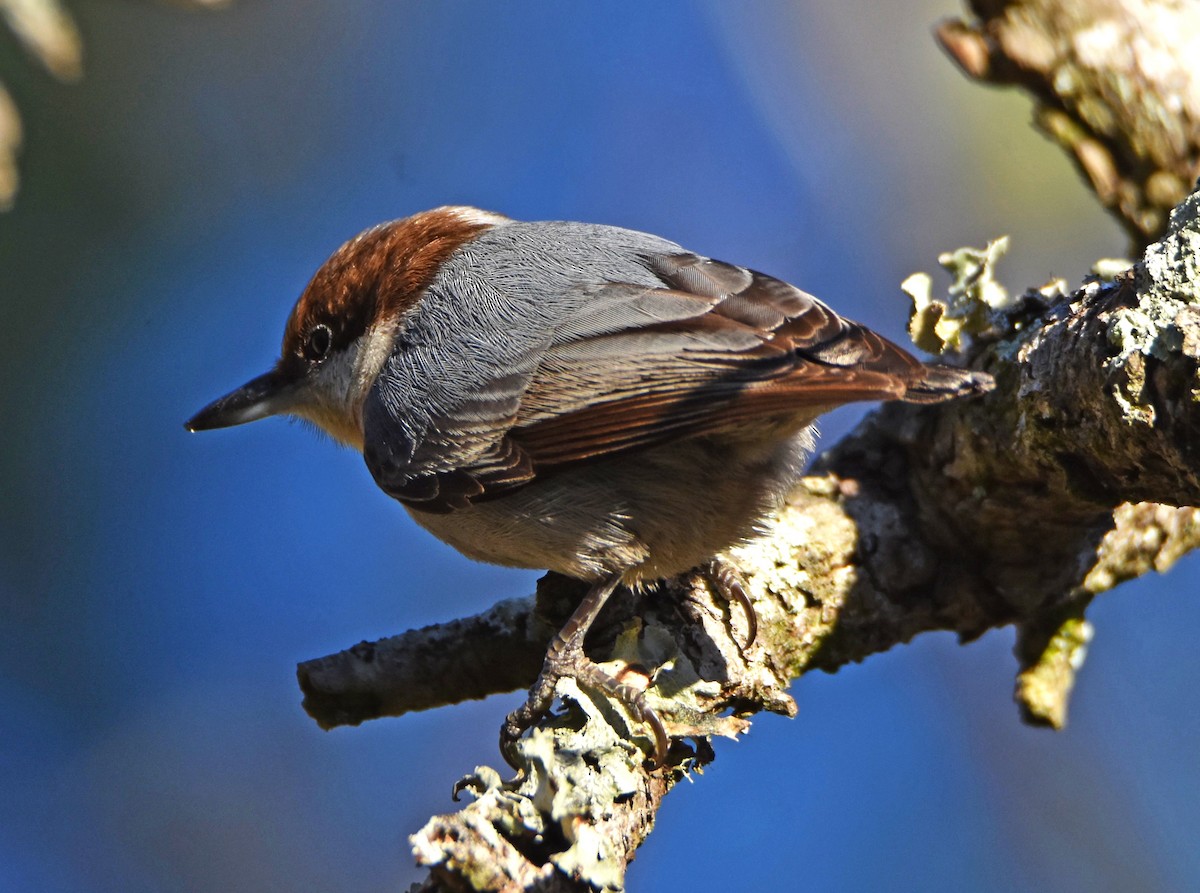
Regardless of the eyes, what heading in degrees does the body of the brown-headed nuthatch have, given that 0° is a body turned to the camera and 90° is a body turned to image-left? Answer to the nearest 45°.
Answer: approximately 90°

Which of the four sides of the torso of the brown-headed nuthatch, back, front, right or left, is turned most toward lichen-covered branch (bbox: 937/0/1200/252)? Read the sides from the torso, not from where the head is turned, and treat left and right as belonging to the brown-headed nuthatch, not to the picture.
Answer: back
